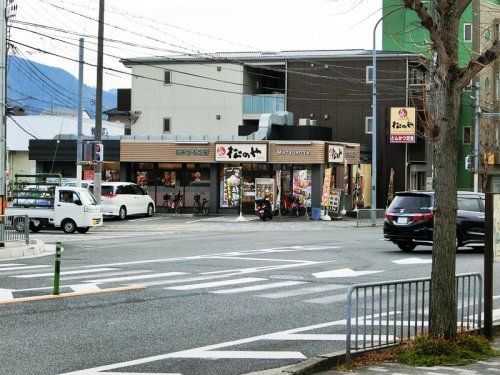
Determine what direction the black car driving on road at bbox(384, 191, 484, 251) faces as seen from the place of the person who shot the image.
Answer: facing away from the viewer and to the right of the viewer

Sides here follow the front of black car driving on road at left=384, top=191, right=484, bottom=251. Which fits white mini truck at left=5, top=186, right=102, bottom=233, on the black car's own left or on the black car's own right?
on the black car's own left

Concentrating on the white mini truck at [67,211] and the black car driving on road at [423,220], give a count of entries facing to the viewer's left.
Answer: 0

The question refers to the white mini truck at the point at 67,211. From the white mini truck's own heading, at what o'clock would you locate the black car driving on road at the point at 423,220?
The black car driving on road is roughly at 12 o'clock from the white mini truck.

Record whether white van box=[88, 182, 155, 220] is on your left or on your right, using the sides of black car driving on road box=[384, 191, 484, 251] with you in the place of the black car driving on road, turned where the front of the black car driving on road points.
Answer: on your left

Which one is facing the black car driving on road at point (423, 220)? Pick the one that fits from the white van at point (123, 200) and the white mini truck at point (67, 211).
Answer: the white mini truck

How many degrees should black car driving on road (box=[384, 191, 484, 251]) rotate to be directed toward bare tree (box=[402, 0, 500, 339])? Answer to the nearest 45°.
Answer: approximately 135° to its right

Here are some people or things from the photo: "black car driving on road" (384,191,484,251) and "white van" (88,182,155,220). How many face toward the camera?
0

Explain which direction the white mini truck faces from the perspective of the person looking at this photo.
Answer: facing the viewer and to the right of the viewer

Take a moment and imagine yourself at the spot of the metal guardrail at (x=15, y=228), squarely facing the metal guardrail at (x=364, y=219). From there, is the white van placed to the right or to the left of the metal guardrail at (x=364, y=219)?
left
